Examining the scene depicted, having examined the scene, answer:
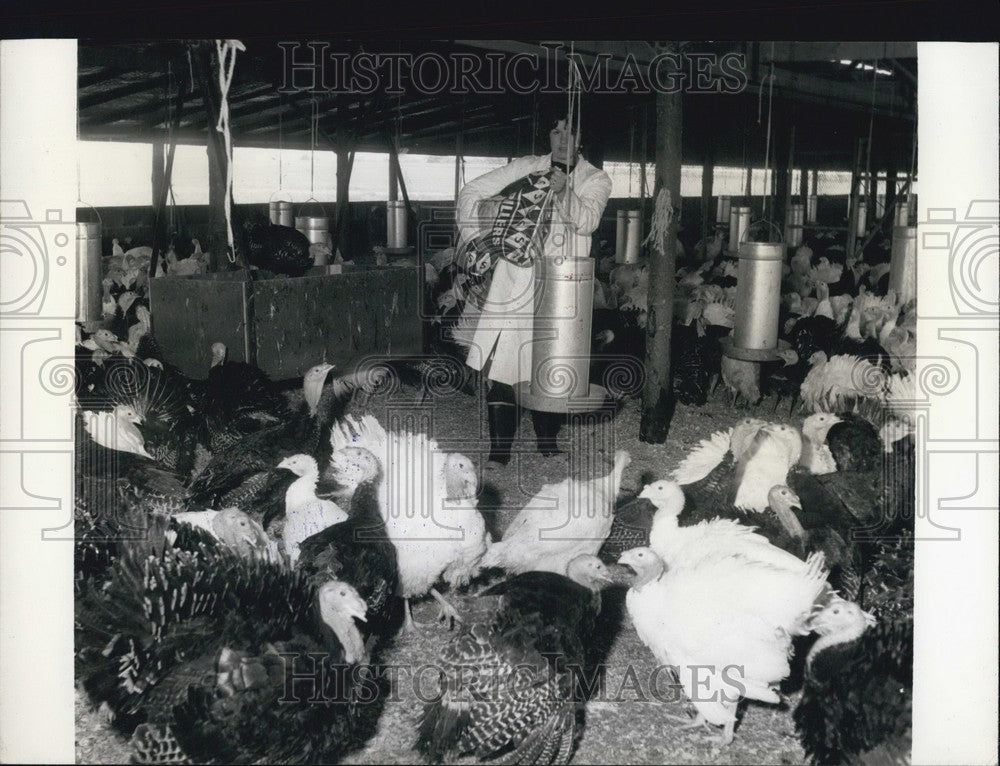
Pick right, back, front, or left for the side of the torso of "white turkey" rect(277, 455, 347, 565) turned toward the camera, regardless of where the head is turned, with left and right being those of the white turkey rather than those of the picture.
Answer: left

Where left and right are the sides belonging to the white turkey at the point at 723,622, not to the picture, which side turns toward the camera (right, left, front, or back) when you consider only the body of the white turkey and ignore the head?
left

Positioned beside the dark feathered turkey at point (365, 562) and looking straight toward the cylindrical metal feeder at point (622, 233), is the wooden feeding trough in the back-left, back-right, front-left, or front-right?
front-left

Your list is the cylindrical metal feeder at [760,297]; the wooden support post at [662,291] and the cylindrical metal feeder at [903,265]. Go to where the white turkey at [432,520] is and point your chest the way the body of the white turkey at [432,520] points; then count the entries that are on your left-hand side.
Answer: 3

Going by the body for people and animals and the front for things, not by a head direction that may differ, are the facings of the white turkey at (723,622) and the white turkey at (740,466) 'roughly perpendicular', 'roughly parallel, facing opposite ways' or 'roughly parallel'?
roughly parallel, facing opposite ways

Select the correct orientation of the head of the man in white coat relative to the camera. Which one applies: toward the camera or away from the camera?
toward the camera

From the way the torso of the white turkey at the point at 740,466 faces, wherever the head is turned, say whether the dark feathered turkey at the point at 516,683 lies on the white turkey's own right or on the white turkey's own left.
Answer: on the white turkey's own right

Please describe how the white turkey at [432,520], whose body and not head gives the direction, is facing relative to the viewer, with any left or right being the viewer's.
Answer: facing the viewer and to the right of the viewer

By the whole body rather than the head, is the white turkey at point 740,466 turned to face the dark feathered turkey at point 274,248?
no
